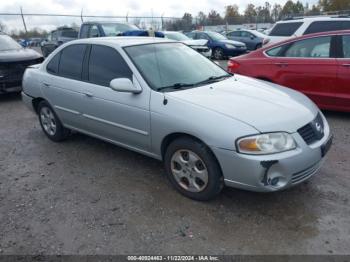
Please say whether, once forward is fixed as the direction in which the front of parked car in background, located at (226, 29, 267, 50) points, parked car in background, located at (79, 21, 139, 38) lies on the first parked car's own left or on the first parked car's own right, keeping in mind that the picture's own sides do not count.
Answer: on the first parked car's own right

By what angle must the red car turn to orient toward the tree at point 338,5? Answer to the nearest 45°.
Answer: approximately 90° to its left

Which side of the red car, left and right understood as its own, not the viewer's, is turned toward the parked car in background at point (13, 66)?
back

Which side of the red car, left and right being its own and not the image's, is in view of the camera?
right

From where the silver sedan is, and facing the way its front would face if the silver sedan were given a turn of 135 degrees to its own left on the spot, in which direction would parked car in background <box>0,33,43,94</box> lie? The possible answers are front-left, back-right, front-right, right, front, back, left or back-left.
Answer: front-left
